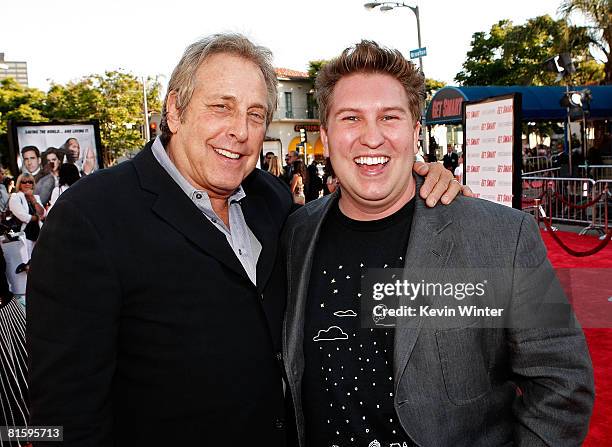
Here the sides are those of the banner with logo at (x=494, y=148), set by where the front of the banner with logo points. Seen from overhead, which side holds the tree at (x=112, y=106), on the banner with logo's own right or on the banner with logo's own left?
on the banner with logo's own right

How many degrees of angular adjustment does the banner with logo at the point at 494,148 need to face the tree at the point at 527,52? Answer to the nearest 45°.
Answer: approximately 135° to its right

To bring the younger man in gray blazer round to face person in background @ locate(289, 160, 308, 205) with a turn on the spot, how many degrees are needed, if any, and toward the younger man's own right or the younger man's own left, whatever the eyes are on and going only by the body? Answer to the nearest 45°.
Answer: approximately 135° to the younger man's own right

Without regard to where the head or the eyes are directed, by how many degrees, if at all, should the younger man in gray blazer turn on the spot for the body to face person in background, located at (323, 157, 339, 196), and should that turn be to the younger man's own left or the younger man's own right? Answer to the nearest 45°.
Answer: approximately 135° to the younger man's own right

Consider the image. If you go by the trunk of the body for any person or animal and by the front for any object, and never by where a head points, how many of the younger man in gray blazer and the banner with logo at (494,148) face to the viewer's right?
0

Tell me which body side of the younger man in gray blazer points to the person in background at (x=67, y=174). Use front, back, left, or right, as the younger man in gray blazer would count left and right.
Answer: right

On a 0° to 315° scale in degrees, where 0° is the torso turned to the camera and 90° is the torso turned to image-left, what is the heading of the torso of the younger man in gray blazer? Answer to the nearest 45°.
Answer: approximately 45°

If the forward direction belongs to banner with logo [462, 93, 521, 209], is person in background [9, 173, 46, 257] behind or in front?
in front
